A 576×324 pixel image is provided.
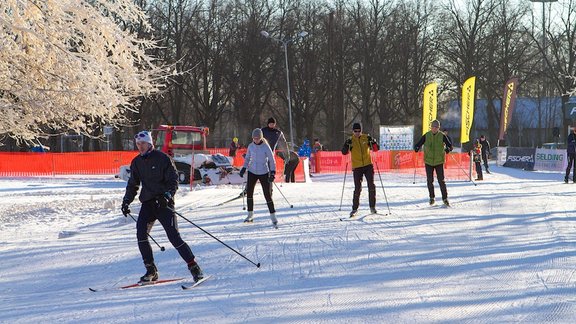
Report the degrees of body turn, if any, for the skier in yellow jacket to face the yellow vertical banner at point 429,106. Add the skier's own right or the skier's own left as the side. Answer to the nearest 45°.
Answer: approximately 180°

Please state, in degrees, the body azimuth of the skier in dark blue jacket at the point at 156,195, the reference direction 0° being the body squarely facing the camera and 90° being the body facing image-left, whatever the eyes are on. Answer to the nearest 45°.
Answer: approximately 45°

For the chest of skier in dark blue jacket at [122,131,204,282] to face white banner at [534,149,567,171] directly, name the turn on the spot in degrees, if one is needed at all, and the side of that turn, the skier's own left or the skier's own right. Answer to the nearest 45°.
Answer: approximately 180°

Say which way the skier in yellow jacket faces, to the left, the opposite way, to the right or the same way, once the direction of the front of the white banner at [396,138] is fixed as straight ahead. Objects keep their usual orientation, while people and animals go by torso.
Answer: the same way

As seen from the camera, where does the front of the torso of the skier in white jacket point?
toward the camera

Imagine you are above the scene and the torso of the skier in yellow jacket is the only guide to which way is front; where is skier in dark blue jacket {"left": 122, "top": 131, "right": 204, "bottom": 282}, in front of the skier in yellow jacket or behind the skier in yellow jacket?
in front

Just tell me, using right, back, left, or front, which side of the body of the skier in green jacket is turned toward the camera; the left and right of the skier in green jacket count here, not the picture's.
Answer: front

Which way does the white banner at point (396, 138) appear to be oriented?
toward the camera

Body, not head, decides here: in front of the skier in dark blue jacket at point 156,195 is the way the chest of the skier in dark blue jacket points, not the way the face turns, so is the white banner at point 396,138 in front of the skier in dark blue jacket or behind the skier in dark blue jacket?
behind

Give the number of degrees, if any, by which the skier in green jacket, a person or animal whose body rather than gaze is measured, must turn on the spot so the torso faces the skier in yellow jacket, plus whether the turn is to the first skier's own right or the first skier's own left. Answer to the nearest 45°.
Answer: approximately 45° to the first skier's own right

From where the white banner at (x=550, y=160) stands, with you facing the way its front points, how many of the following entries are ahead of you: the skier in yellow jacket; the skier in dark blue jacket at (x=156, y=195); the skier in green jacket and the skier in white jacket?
4

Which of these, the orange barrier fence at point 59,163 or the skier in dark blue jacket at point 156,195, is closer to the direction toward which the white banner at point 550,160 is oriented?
the skier in dark blue jacket

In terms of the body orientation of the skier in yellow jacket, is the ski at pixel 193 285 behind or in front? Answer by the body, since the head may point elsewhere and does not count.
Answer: in front
